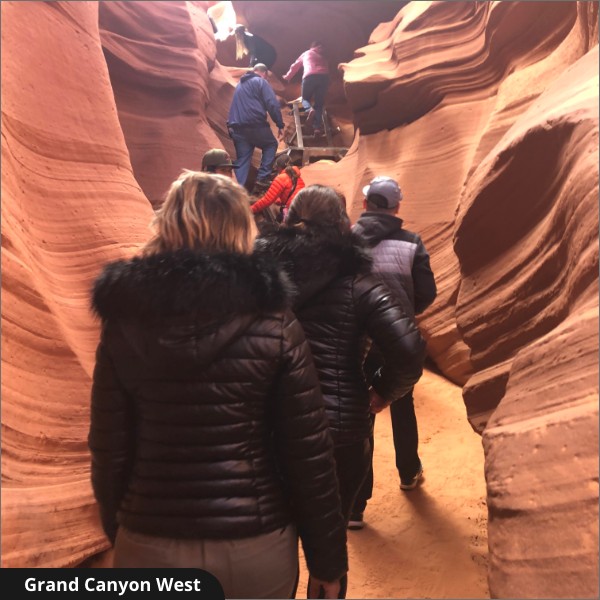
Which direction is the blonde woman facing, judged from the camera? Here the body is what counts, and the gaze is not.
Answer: away from the camera

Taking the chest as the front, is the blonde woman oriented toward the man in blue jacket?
yes

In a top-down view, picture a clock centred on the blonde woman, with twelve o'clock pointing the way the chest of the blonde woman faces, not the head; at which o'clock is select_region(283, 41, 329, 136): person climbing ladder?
The person climbing ladder is roughly at 12 o'clock from the blonde woman.

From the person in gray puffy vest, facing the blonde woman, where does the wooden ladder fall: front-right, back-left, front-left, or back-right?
back-right

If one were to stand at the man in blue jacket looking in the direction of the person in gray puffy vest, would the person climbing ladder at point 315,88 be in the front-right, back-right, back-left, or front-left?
back-left

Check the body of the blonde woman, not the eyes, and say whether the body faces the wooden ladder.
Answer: yes
